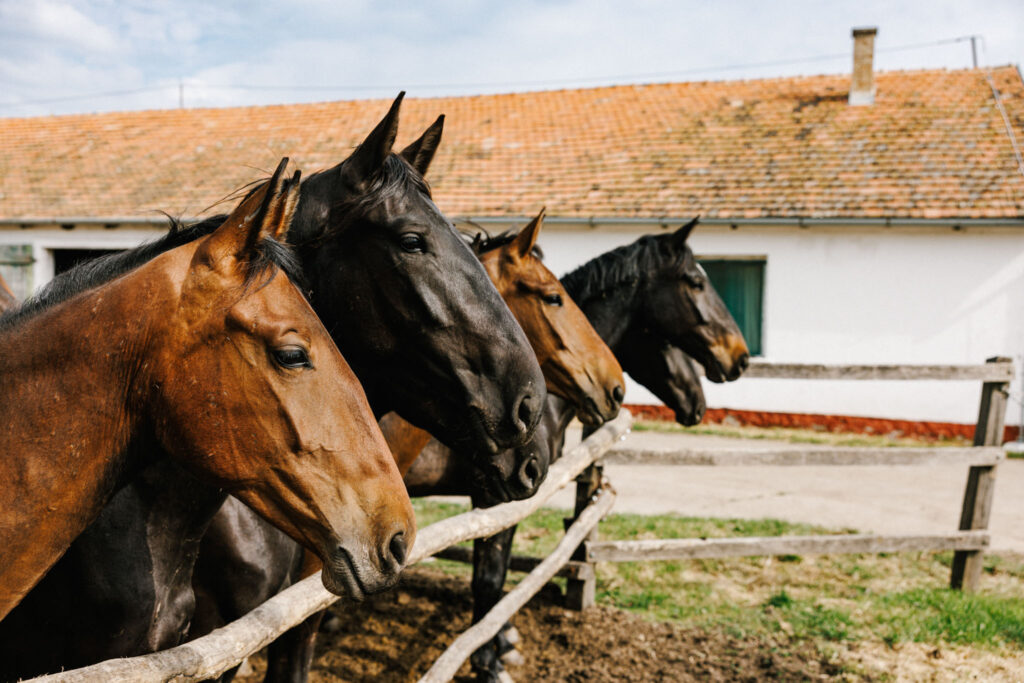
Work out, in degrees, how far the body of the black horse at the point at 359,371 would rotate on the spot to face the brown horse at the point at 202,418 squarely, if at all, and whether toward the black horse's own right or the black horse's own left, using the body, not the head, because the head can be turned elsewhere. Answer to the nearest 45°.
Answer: approximately 135° to the black horse's own right

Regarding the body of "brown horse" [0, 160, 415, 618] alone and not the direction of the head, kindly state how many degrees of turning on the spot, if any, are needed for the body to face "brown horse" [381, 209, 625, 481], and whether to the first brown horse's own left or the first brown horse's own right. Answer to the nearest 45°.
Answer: approximately 45° to the first brown horse's own left

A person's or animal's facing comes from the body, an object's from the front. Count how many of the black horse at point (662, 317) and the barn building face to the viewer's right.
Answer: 1

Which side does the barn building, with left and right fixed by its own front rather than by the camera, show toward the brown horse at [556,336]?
front

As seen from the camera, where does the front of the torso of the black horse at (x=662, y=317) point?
to the viewer's right

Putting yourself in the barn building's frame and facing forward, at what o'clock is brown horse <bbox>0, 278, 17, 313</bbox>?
The brown horse is roughly at 1 o'clock from the barn building.

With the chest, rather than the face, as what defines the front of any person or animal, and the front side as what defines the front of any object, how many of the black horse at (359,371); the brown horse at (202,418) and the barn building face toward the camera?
1

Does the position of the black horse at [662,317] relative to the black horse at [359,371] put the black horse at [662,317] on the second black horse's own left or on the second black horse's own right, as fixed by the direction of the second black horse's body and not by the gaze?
on the second black horse's own left

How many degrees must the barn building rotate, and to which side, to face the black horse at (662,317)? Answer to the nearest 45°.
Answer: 0° — it already faces it

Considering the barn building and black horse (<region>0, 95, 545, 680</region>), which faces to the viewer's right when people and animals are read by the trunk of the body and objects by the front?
the black horse

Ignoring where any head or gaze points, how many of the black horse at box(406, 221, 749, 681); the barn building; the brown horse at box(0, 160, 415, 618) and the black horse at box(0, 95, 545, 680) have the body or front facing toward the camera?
1

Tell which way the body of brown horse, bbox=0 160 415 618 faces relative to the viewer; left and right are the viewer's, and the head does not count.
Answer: facing to the right of the viewer

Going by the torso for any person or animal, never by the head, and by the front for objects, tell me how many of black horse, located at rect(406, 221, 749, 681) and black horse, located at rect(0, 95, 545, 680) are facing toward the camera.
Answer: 0
